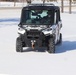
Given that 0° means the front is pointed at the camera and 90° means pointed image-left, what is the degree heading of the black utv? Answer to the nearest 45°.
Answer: approximately 0°
